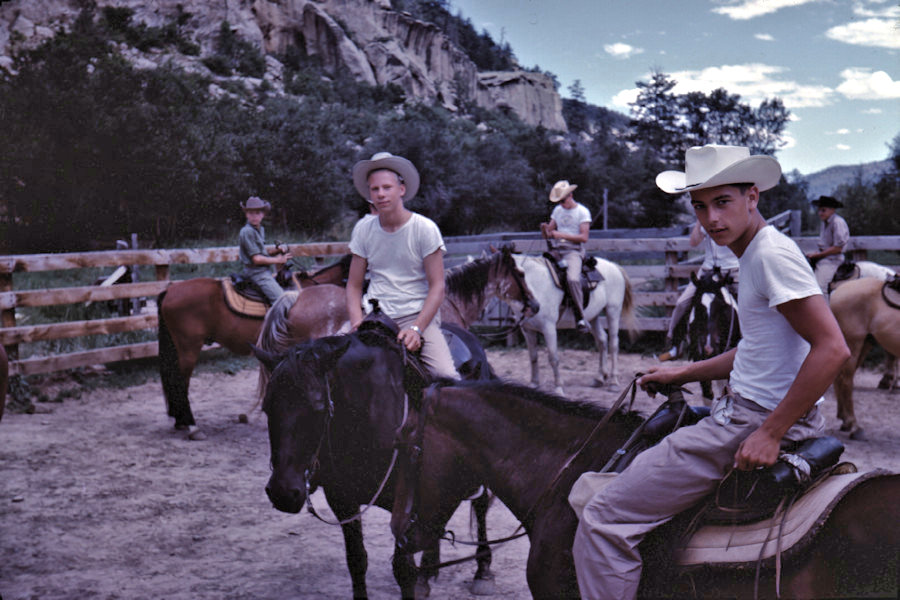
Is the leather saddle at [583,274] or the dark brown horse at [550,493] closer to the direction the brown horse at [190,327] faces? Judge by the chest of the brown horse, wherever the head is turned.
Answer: the leather saddle

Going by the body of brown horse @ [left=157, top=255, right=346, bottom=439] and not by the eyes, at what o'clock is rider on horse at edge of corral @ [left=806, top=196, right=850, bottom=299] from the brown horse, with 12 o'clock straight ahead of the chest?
The rider on horse at edge of corral is roughly at 12 o'clock from the brown horse.

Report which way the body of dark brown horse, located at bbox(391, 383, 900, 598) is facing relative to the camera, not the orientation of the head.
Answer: to the viewer's left

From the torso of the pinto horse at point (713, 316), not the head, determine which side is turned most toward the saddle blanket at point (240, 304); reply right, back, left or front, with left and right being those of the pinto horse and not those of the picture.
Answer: right

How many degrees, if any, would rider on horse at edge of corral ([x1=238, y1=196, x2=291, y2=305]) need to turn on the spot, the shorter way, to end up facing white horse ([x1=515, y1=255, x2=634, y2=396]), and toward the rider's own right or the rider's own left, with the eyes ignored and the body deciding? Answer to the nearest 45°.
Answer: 0° — they already face it

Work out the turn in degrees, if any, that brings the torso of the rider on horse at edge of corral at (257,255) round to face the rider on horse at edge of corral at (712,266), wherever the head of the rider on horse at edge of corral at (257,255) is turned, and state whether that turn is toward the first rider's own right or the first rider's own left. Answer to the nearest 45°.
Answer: approximately 45° to the first rider's own right

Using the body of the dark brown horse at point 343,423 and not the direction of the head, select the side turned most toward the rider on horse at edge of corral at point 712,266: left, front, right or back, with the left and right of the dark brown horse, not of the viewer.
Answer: back

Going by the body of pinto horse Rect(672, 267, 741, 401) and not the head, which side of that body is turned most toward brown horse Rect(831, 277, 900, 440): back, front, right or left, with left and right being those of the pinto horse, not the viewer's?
left
